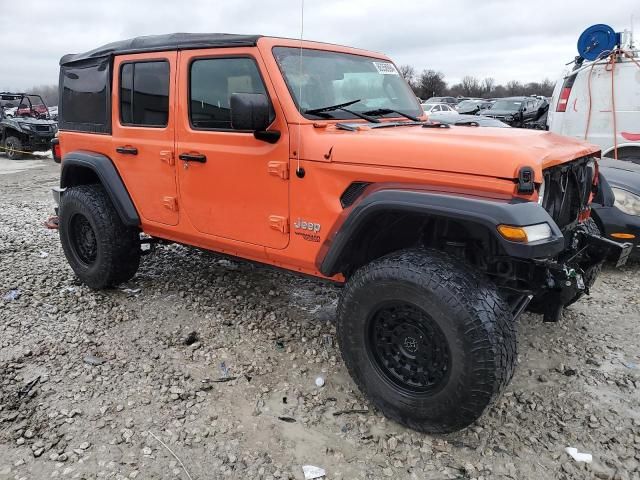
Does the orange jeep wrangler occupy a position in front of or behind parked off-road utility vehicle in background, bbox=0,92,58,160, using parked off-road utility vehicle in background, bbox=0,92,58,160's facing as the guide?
in front

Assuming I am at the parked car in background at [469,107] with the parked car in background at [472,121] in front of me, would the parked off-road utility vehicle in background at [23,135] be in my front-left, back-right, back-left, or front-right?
front-right

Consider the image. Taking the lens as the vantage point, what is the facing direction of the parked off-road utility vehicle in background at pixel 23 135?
facing the viewer and to the right of the viewer

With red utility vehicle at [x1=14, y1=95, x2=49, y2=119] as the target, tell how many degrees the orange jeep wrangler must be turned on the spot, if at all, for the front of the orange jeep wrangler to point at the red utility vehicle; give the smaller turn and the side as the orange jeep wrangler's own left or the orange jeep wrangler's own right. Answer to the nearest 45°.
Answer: approximately 180°

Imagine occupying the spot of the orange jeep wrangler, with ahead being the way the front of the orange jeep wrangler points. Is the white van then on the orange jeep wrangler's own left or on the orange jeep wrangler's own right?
on the orange jeep wrangler's own left

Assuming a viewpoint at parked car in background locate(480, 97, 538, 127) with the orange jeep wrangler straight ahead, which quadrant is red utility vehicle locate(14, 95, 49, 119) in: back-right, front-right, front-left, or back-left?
front-right

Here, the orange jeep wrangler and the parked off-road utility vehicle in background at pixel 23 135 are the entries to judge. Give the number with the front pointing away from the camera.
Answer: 0

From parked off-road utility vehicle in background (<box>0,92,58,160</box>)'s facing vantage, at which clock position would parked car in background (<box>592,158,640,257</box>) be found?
parked car in background (<box>592,158,640,257</box>) is roughly at 1 o'clock from parked off-road utility vehicle in background (<box>0,92,58,160</box>).

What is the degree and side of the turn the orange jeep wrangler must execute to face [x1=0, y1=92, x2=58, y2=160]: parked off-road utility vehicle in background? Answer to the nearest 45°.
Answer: approximately 180°
